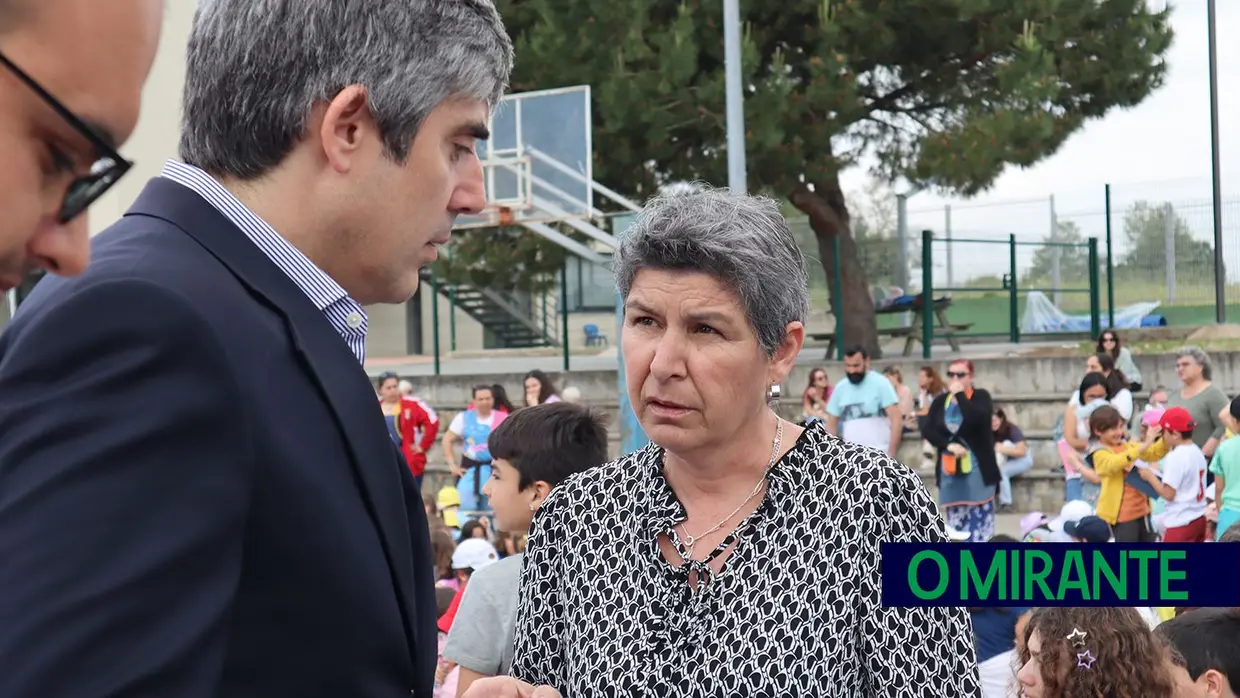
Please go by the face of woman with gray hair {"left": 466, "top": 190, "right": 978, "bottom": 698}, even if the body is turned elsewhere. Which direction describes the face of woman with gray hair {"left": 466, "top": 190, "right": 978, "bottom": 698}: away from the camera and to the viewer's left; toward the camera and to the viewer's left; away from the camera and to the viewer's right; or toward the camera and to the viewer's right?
toward the camera and to the viewer's left

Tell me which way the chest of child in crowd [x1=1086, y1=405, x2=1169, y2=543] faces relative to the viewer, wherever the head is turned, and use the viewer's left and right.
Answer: facing the viewer and to the right of the viewer

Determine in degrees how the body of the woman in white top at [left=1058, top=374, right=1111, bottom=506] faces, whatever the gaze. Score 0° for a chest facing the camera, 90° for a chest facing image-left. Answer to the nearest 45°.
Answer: approximately 315°

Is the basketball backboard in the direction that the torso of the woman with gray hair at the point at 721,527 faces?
no

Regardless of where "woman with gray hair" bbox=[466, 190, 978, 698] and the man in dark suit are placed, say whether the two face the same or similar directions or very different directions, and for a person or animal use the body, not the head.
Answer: very different directions

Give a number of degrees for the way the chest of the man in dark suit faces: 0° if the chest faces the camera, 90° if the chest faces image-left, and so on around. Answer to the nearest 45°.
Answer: approximately 270°

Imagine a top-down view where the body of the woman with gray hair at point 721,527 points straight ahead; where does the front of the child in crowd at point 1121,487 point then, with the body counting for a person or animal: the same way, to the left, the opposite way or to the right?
to the left
